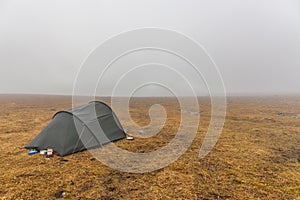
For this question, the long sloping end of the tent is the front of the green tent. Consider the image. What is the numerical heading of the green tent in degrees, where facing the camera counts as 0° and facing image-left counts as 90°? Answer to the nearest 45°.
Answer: approximately 45°

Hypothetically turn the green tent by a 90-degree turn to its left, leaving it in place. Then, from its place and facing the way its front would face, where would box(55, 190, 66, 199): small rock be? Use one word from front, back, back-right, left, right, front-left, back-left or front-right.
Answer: front-right
